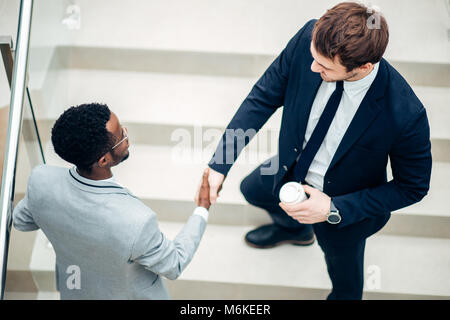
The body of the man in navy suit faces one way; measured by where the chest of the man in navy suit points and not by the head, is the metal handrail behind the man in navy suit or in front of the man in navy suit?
in front

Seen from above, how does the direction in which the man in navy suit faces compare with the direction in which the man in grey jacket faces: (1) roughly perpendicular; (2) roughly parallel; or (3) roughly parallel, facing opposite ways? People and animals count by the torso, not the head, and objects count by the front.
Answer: roughly parallel, facing opposite ways

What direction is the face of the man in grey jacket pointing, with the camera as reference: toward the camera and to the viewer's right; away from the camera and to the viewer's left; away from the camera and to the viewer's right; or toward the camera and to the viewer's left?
away from the camera and to the viewer's right

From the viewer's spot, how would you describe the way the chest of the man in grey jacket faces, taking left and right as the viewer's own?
facing away from the viewer and to the right of the viewer

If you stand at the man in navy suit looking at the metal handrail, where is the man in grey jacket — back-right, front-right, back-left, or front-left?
front-left

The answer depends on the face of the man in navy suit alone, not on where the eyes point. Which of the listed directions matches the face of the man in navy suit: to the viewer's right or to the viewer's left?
to the viewer's left

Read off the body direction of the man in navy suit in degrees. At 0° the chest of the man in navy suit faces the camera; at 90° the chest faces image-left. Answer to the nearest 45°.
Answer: approximately 45°

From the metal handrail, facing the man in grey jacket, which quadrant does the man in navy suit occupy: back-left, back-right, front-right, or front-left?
front-left
